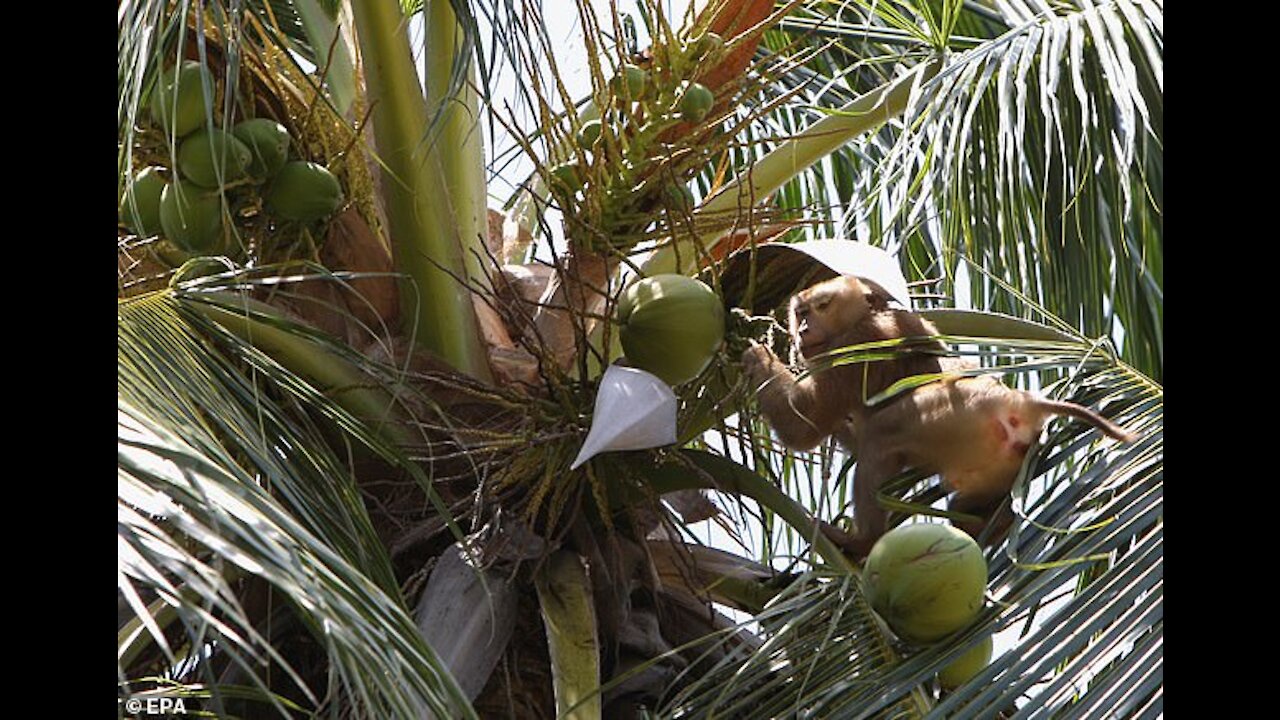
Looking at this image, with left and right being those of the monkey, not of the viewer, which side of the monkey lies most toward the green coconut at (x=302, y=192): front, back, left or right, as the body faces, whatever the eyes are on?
front

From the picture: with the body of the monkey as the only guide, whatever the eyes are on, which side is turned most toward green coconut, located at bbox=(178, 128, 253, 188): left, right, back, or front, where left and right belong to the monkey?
front

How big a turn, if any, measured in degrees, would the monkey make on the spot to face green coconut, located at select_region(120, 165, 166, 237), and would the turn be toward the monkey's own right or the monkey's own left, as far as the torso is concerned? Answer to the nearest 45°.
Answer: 0° — it already faces it

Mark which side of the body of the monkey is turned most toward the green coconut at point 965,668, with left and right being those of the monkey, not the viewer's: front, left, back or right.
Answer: left

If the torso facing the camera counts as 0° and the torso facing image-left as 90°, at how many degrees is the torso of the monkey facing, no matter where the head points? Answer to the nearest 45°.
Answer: approximately 90°

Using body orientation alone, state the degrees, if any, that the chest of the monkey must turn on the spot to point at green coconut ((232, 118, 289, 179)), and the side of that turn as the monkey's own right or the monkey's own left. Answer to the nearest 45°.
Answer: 0° — it already faces it

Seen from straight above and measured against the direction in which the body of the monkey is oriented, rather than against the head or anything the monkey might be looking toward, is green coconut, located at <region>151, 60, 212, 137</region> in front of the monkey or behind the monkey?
in front

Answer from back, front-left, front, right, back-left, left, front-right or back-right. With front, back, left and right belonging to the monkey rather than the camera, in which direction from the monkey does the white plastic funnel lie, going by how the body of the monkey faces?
front-left
